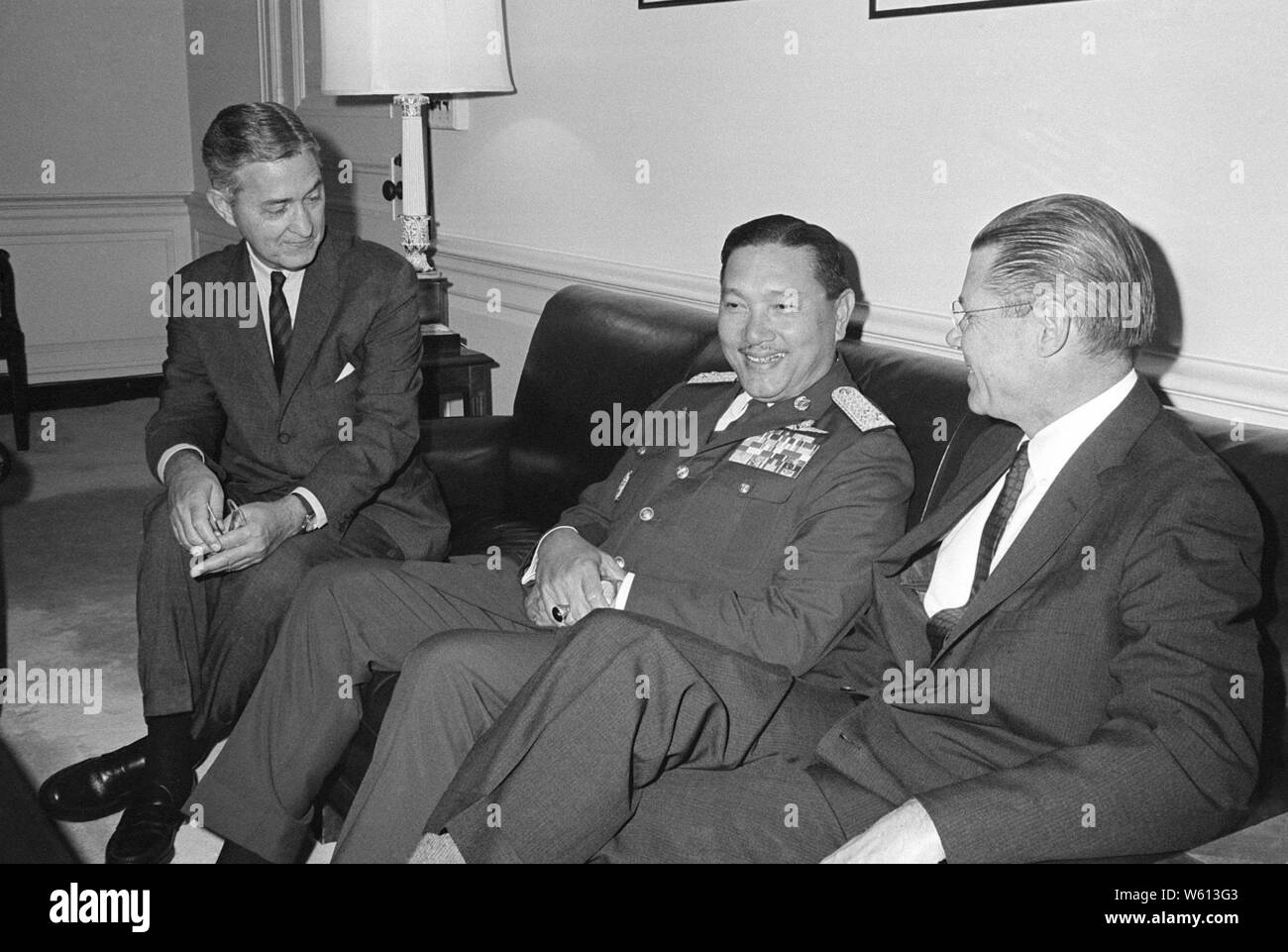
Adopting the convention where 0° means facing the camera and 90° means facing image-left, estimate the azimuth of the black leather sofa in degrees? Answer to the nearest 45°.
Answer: approximately 45°

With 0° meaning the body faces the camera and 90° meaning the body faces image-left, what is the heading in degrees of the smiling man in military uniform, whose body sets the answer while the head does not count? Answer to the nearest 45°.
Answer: approximately 45°

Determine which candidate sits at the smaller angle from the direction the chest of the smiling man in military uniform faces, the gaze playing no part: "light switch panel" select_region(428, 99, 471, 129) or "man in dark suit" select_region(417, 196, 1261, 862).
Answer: the man in dark suit

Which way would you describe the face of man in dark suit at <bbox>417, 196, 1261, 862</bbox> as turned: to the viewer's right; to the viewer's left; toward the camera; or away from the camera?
to the viewer's left
